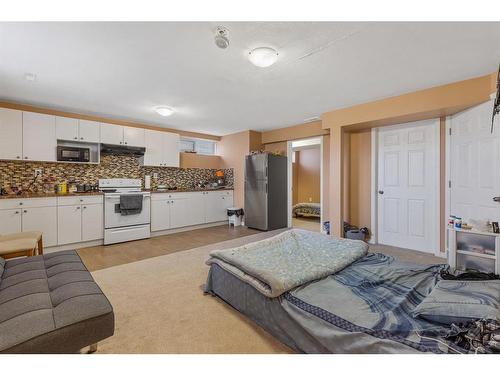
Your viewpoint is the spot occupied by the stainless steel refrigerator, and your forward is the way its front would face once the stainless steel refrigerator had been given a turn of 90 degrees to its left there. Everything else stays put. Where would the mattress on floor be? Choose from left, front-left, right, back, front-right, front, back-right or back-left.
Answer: front-right

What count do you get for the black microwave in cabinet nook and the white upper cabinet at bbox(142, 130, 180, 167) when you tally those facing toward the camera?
2

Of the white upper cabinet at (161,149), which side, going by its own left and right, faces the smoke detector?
front

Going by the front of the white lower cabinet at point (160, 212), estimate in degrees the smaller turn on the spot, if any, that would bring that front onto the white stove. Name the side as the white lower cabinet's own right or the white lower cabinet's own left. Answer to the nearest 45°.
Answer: approximately 90° to the white lower cabinet's own right

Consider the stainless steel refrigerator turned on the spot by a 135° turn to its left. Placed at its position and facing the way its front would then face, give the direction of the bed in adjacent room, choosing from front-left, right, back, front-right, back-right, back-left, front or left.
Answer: front-left

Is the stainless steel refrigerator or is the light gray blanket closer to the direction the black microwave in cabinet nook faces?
the light gray blanket

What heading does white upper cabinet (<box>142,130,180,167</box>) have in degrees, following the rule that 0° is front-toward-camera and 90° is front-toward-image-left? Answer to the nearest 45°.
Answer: approximately 0°

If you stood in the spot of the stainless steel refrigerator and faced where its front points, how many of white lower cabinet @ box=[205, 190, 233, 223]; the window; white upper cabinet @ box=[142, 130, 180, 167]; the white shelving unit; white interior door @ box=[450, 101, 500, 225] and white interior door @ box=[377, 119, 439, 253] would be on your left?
3

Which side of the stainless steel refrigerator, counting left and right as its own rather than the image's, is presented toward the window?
right

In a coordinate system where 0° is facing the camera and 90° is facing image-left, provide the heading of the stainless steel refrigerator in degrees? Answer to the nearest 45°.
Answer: approximately 45°

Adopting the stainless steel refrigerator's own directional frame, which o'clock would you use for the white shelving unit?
The white shelving unit is roughly at 9 o'clock from the stainless steel refrigerator.
